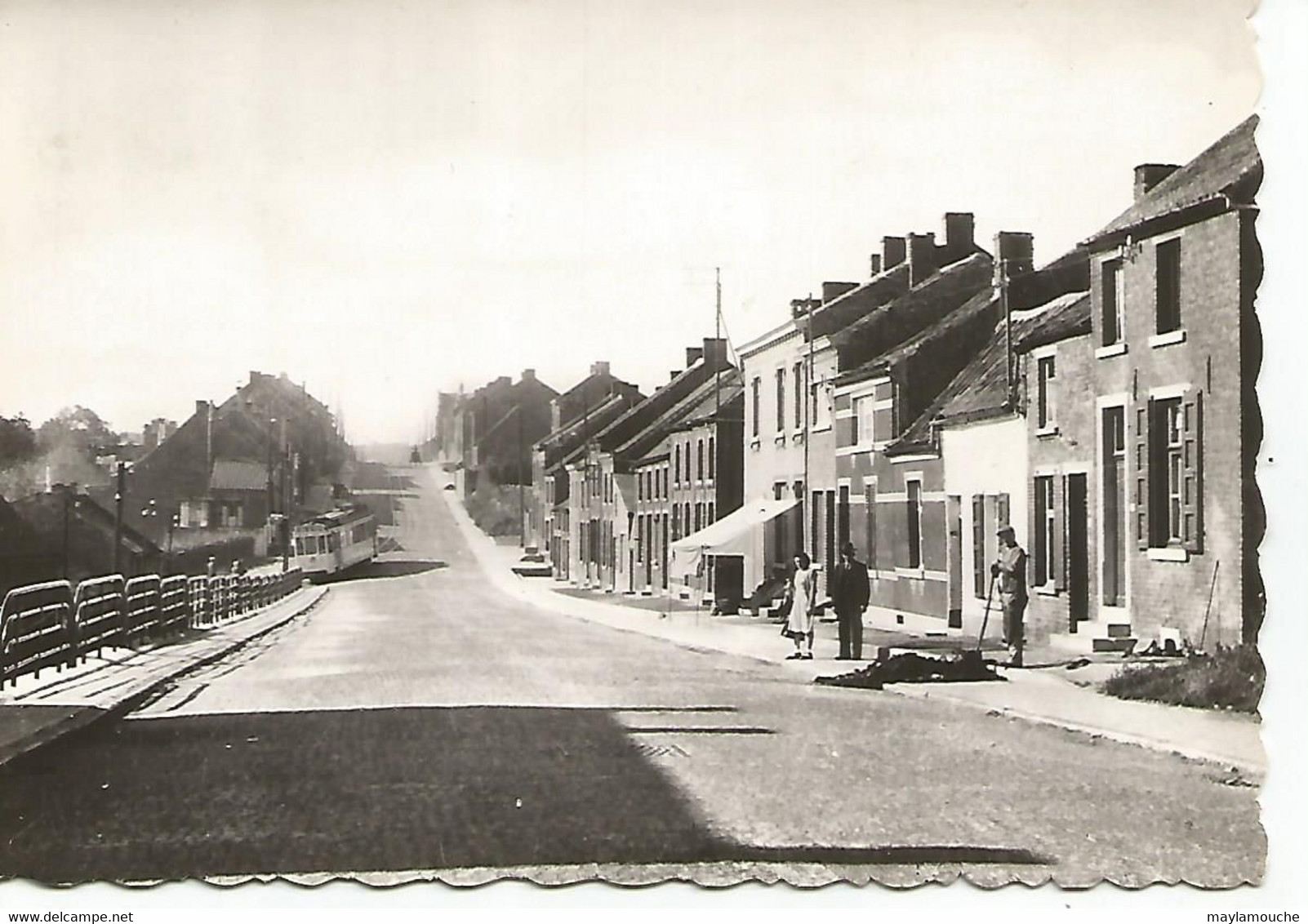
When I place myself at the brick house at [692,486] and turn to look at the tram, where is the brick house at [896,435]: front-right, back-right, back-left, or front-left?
back-left

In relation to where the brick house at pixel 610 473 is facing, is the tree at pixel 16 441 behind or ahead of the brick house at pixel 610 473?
ahead

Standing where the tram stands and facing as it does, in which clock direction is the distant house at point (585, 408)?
The distant house is roughly at 8 o'clock from the tram.

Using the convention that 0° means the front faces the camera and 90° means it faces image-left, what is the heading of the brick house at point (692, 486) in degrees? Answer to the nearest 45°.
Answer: approximately 45°
